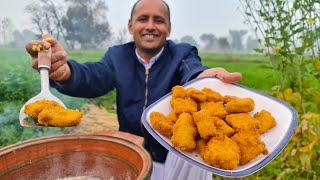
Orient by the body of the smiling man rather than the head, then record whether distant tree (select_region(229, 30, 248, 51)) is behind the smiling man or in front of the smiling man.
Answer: behind

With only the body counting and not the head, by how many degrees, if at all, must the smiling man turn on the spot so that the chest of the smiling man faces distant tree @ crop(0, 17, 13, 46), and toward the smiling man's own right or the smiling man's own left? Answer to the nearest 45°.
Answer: approximately 135° to the smiling man's own right

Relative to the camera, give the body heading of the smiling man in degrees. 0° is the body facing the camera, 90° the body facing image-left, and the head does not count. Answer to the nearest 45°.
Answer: approximately 0°

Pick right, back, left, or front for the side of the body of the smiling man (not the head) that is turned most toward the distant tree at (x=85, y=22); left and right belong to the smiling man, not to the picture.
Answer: back
